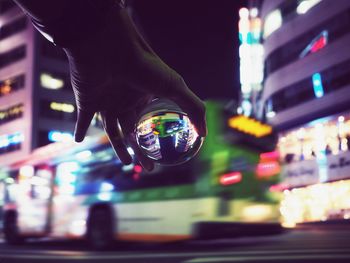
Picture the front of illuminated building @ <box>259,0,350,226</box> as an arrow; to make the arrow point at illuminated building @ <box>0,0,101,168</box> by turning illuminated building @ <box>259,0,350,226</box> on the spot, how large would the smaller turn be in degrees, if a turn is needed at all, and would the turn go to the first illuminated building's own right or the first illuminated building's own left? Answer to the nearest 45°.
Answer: approximately 45° to the first illuminated building's own right

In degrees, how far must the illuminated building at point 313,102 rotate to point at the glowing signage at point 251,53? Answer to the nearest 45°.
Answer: approximately 90° to its right

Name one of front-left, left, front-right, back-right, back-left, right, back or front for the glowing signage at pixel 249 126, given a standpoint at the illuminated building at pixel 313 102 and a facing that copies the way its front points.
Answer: front-left

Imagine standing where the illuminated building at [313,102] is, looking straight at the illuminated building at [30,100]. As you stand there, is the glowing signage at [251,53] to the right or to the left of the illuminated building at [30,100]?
right

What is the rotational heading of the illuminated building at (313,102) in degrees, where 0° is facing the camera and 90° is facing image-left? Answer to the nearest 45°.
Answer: approximately 45°

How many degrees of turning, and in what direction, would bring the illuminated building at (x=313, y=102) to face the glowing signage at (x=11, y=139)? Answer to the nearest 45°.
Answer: approximately 45° to its right

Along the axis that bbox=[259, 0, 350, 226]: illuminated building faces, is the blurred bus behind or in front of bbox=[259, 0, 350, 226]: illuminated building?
in front
